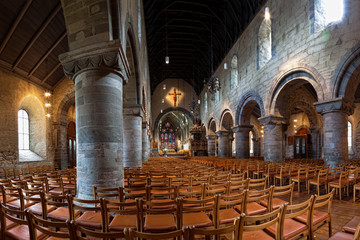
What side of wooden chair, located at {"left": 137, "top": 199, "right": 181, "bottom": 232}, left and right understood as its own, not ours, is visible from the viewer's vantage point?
back

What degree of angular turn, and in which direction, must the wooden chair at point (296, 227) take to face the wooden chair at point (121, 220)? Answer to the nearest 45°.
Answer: approximately 45° to its left

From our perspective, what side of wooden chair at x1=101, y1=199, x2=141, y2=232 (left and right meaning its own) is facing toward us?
back

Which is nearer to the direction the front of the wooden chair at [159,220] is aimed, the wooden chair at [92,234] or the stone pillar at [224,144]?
the stone pillar

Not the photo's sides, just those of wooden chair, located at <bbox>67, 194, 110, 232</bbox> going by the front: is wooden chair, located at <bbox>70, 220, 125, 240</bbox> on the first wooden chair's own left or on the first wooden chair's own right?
on the first wooden chair's own right

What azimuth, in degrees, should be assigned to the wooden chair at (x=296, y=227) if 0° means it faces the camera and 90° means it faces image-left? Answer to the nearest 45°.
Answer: approximately 135°

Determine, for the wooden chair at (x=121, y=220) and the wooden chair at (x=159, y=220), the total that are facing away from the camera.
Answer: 2
